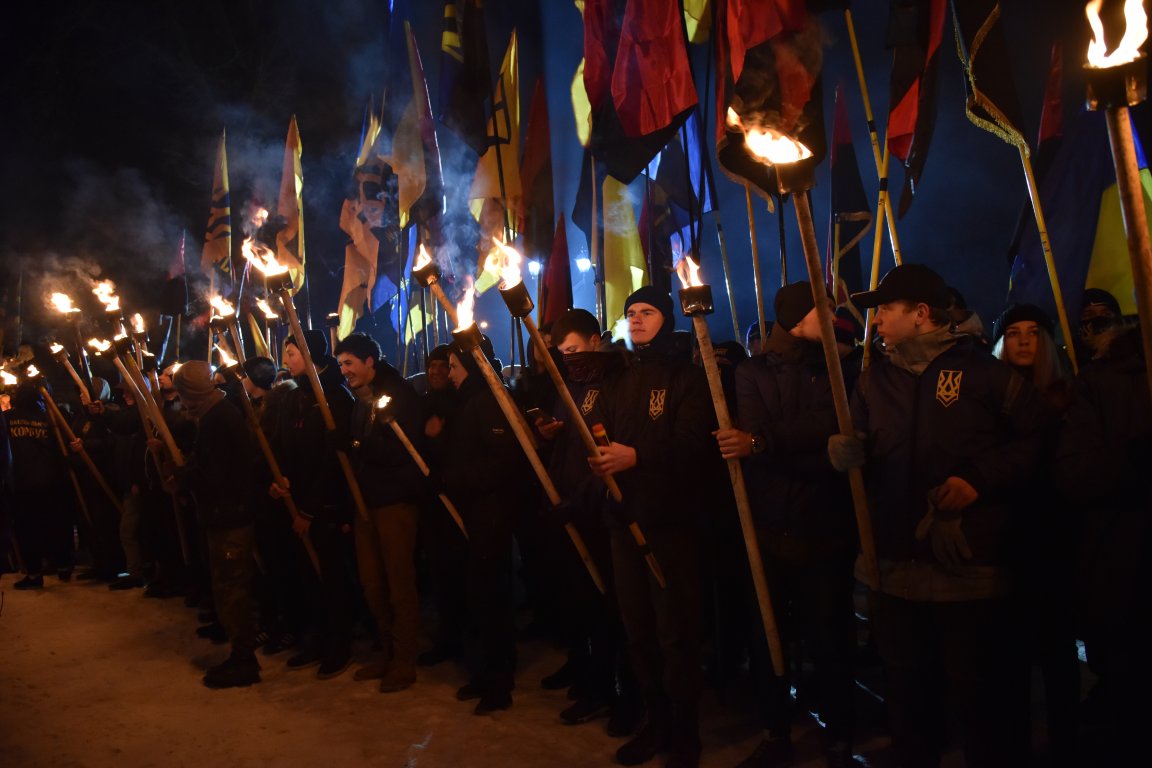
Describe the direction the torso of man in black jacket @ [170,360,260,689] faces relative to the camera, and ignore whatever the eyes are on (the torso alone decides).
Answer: to the viewer's left

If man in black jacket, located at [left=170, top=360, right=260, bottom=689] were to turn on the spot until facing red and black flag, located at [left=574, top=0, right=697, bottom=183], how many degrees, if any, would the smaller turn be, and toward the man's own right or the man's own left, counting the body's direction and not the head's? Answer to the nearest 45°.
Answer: approximately 180°

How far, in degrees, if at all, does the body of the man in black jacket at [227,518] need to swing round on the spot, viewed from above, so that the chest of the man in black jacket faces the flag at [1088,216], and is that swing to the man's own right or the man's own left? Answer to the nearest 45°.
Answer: approximately 135° to the man's own left

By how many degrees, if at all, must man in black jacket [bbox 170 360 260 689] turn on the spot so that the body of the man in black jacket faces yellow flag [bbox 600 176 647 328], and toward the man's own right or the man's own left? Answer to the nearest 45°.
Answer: approximately 180°

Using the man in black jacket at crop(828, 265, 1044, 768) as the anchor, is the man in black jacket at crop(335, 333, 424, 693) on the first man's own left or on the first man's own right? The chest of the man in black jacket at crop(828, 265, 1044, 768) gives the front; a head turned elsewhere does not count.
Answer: on the first man's own right

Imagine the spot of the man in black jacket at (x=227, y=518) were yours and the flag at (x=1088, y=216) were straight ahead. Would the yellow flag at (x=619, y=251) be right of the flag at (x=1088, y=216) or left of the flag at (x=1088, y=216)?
left

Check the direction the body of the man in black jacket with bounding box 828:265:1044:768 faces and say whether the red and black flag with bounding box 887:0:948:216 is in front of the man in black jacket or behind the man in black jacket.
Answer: behind

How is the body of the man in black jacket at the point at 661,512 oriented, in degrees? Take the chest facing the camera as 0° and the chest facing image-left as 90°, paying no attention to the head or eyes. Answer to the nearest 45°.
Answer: approximately 45°

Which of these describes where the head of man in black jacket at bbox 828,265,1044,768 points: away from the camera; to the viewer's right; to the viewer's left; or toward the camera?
to the viewer's left

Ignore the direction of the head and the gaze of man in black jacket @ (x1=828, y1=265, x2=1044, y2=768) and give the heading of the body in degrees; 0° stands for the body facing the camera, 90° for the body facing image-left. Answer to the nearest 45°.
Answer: approximately 45°

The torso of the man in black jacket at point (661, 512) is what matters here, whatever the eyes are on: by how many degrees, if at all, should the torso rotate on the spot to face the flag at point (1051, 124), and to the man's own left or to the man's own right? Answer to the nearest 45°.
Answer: approximately 180°
